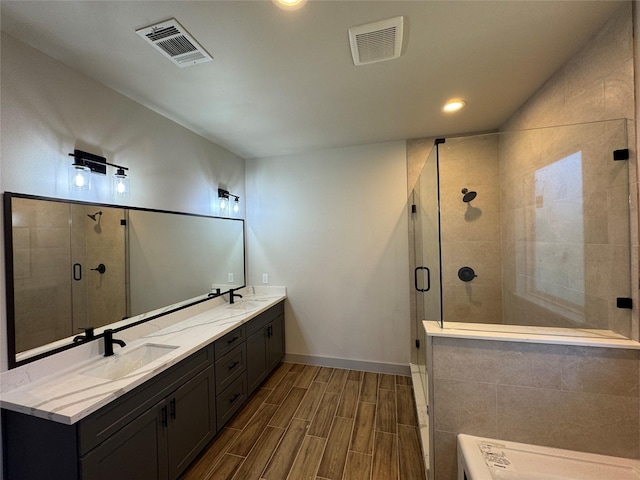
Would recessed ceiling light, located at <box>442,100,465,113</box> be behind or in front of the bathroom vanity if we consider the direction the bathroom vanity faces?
in front

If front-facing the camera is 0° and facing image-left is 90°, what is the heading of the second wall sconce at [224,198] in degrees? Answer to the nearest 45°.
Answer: approximately 315°

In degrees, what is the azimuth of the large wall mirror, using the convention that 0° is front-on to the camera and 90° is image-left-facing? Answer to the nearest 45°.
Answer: approximately 315°

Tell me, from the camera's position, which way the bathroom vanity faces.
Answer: facing the viewer and to the right of the viewer

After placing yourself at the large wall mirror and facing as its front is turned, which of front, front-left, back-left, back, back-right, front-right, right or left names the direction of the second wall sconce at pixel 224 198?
left

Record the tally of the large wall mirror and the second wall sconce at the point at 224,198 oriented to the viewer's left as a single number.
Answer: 0

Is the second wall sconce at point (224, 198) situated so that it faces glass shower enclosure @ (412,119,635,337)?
yes

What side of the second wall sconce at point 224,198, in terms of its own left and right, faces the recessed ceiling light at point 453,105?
front

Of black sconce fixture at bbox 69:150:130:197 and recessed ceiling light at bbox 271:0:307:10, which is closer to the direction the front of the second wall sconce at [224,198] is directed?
the recessed ceiling light

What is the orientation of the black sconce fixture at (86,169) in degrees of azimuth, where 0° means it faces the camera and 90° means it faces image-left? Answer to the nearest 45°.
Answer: approximately 315°
